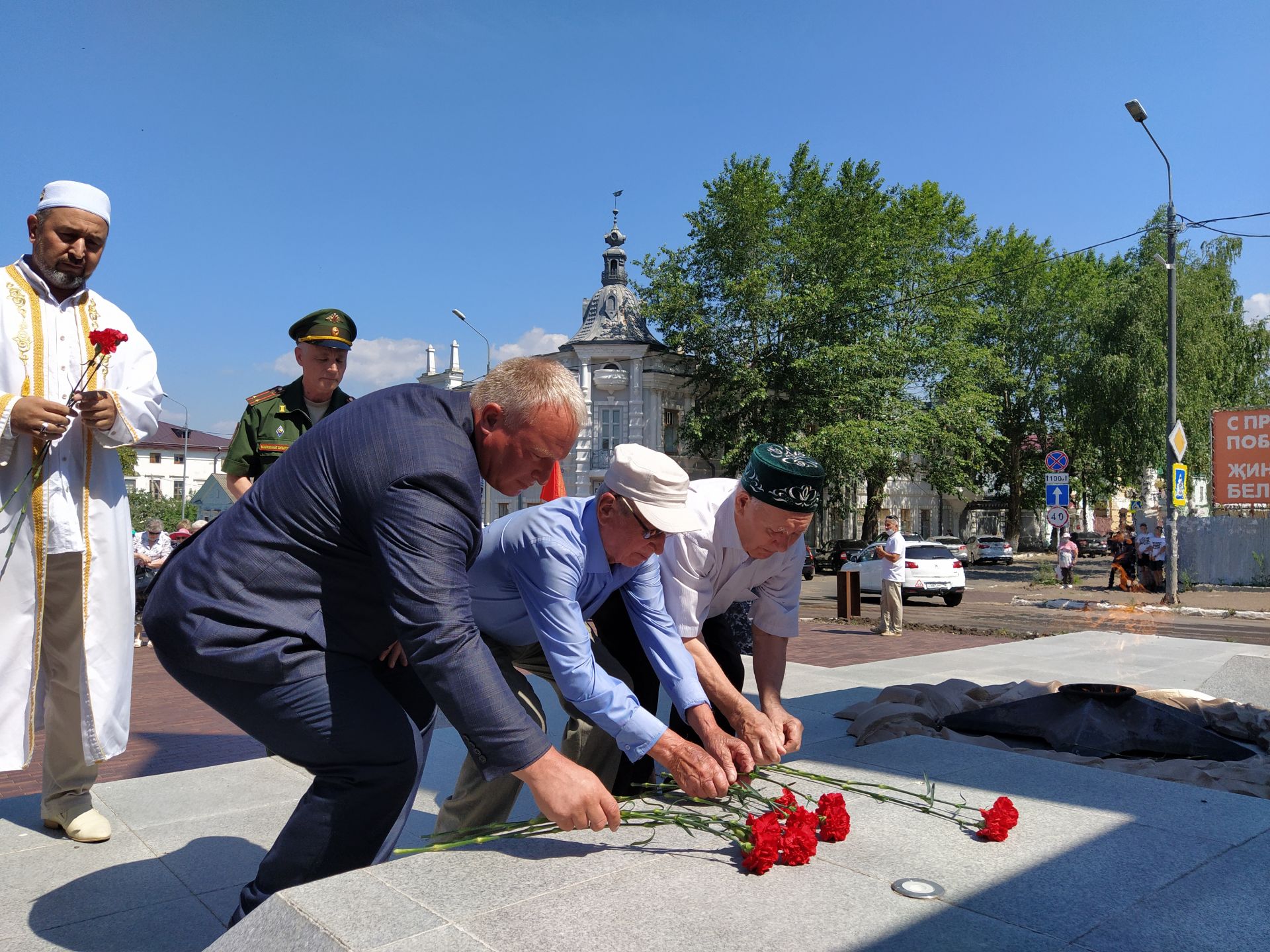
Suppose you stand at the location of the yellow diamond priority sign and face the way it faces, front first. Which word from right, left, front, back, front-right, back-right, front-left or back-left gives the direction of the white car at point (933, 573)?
back-right

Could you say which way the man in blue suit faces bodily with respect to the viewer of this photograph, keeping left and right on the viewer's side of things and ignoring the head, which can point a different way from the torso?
facing to the right of the viewer

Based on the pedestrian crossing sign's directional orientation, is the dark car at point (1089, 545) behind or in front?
behind

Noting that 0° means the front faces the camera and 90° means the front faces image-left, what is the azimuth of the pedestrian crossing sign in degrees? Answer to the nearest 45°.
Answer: approximately 315°

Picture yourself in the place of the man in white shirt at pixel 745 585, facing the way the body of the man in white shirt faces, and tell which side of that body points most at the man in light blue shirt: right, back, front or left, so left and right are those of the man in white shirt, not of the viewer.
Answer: right
